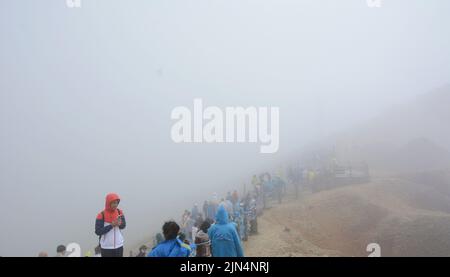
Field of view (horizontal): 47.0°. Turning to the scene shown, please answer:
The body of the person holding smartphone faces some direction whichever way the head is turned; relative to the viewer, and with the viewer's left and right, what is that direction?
facing the viewer and to the right of the viewer
